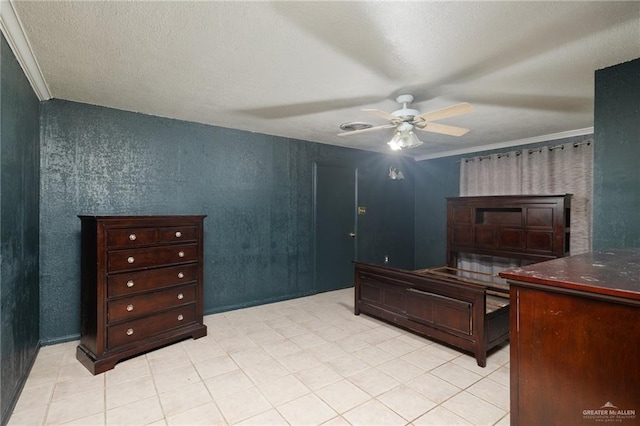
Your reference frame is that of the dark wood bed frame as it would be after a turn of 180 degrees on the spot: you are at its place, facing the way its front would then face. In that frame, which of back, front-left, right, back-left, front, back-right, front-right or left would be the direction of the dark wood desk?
back-right

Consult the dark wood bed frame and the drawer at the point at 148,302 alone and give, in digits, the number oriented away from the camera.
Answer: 0

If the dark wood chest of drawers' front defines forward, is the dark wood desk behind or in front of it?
in front

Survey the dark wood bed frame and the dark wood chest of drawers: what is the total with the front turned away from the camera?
0

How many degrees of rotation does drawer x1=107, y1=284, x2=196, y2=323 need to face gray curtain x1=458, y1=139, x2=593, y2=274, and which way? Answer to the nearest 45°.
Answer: approximately 45° to its left

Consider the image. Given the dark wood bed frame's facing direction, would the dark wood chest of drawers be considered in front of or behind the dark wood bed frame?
in front

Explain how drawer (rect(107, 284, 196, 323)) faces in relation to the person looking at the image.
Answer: facing the viewer and to the right of the viewer
